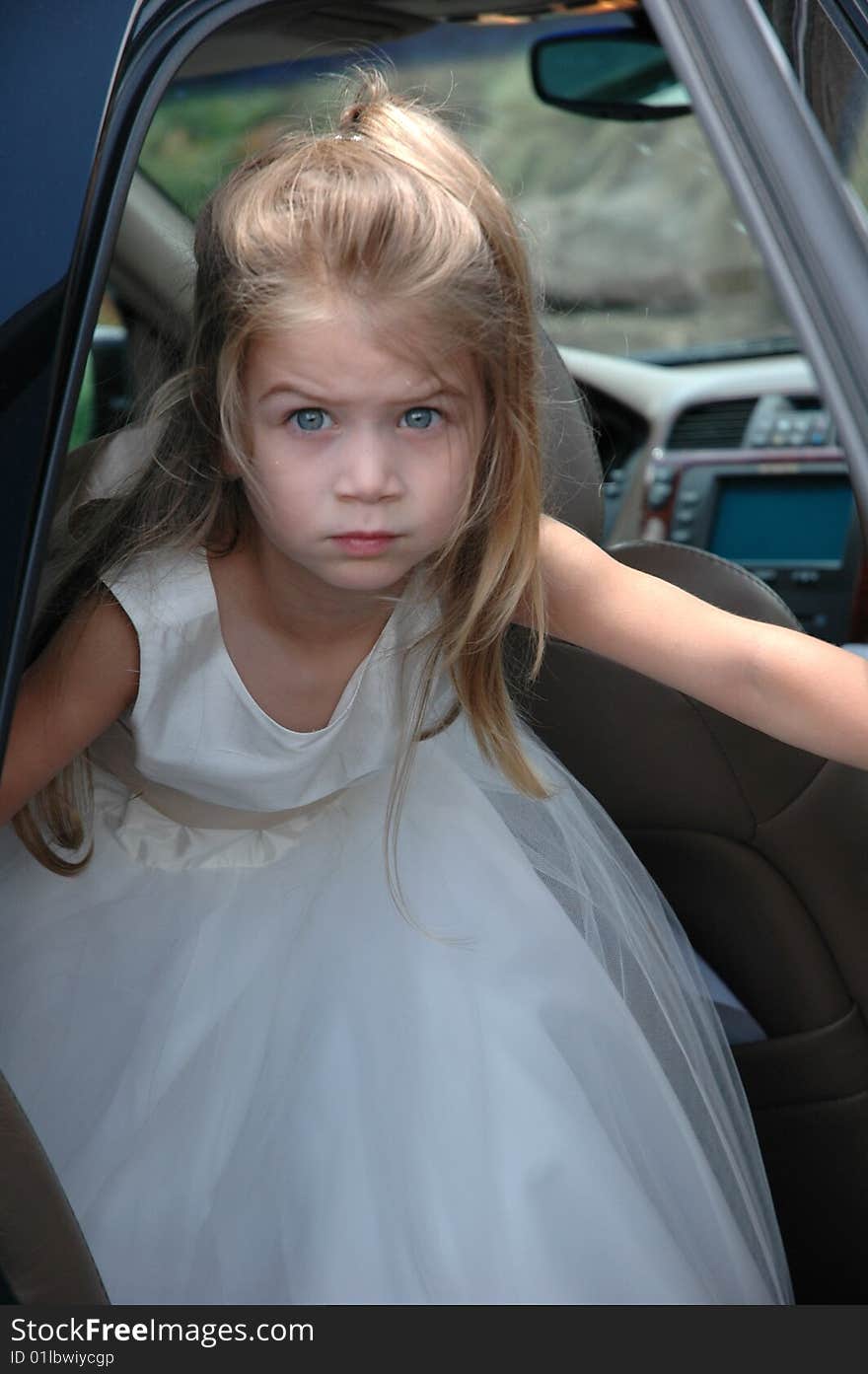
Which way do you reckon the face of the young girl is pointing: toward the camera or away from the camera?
toward the camera

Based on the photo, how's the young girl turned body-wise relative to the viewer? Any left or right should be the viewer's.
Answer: facing the viewer
